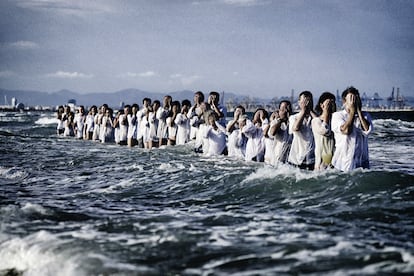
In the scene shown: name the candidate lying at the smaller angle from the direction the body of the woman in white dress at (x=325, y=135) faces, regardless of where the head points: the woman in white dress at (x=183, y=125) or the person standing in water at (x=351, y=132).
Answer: the person standing in water

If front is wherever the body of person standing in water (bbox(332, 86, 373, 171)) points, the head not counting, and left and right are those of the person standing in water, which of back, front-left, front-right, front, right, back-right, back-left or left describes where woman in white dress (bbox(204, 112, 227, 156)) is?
back-right

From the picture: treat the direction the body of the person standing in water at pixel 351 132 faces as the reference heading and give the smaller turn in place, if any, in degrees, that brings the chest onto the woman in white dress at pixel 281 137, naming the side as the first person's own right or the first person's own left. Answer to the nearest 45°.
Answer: approximately 135° to the first person's own right

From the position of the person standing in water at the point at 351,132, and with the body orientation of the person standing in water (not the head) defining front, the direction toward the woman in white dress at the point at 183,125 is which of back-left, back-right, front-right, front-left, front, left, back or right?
back-right

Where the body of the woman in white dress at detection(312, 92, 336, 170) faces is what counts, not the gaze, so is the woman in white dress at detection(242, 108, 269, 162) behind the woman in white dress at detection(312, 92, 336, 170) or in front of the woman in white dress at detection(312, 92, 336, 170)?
behind

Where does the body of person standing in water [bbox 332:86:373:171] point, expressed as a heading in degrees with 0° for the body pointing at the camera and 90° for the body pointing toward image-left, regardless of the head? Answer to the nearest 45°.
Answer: approximately 0°

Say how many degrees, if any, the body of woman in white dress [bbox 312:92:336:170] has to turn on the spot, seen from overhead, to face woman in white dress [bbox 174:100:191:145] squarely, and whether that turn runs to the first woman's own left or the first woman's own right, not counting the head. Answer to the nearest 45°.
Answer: approximately 180°

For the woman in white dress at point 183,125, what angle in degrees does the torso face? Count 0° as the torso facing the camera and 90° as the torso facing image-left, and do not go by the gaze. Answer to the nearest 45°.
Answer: approximately 315°

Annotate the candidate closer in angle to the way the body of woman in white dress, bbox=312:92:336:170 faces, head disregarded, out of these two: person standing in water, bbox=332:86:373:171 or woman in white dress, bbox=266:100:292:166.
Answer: the person standing in water
